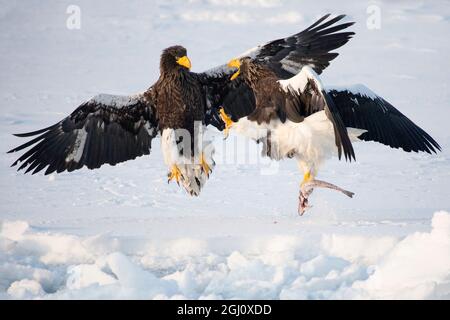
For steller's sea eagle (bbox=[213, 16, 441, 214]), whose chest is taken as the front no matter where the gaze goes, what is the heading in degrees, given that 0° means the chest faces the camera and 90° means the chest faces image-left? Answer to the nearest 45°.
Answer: approximately 90°
